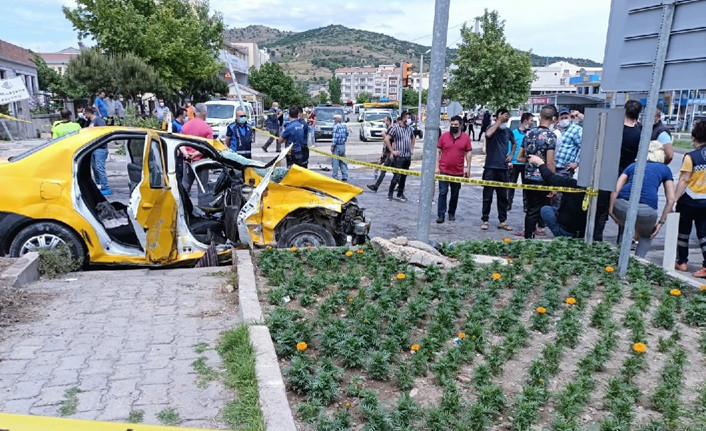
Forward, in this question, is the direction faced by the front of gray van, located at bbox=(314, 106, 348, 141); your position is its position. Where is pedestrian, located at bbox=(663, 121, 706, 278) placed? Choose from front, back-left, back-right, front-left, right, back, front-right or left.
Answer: front

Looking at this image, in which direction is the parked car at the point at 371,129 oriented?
toward the camera

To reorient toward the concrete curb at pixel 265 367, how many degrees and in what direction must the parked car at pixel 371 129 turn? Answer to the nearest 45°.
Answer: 0° — it already faces it

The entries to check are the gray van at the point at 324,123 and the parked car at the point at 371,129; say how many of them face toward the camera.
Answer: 2

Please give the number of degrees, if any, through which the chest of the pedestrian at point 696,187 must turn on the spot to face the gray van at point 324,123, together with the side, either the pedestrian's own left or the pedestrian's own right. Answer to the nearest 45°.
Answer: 0° — they already face it

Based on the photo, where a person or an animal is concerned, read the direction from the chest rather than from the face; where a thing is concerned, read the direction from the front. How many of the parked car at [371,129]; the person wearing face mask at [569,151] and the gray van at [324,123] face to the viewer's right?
0

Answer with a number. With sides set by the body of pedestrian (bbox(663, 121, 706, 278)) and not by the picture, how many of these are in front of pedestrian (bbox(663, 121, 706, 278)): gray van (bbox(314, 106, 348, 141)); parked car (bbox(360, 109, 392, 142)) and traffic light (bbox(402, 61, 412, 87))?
3

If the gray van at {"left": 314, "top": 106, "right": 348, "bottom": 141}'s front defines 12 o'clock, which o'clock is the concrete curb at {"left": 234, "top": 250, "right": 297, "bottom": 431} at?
The concrete curb is roughly at 12 o'clock from the gray van.

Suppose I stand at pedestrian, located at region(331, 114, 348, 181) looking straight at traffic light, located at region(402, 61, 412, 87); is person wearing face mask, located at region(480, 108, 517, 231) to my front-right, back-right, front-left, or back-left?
back-right

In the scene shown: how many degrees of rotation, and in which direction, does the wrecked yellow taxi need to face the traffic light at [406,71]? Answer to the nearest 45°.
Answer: approximately 45° to its left

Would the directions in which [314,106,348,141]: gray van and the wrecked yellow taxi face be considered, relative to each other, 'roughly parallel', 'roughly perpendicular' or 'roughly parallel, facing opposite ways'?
roughly perpendicular

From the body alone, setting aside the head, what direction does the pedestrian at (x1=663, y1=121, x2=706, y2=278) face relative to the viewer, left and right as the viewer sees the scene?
facing away from the viewer and to the left of the viewer

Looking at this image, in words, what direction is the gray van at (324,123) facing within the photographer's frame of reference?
facing the viewer

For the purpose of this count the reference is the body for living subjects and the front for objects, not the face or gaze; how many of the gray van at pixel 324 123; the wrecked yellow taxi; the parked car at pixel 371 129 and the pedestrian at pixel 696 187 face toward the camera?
2

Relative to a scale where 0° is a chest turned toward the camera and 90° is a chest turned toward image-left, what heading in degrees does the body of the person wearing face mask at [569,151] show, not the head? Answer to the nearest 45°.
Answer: approximately 45°

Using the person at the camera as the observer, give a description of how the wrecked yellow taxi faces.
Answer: facing to the right of the viewer

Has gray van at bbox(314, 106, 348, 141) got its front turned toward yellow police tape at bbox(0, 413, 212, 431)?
yes

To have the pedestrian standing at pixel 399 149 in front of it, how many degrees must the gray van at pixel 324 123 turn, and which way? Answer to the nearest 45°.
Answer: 0° — it already faces them
